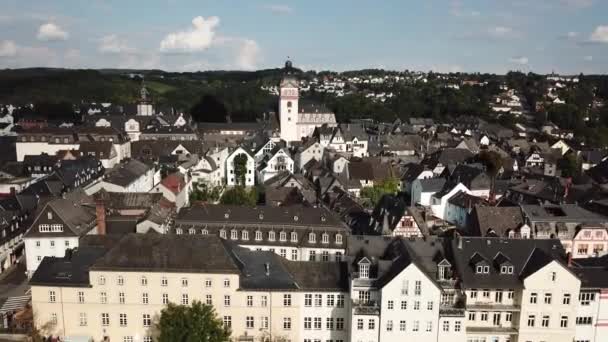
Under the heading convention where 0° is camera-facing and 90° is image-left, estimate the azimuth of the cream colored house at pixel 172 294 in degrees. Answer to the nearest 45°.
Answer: approximately 0°

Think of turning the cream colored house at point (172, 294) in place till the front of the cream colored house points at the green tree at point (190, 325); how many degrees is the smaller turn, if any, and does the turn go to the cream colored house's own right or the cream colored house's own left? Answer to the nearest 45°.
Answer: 0° — it already faces it
